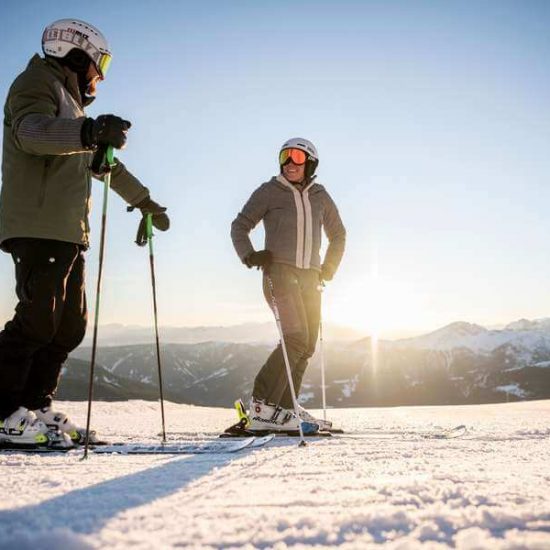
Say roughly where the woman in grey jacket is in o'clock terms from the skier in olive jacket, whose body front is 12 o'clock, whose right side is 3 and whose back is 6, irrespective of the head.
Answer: The woman in grey jacket is roughly at 11 o'clock from the skier in olive jacket.

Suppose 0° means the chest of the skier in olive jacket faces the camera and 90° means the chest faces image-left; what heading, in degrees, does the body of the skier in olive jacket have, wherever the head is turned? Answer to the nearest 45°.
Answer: approximately 270°

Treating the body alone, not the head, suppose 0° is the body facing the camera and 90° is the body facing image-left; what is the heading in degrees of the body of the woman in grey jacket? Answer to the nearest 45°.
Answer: approximately 0°

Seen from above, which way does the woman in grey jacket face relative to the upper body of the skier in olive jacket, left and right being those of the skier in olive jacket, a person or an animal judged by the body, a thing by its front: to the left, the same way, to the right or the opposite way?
to the right

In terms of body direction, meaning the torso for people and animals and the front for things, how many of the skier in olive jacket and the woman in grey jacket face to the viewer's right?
1

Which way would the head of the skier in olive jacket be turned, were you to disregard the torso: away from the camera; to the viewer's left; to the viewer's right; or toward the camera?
to the viewer's right
